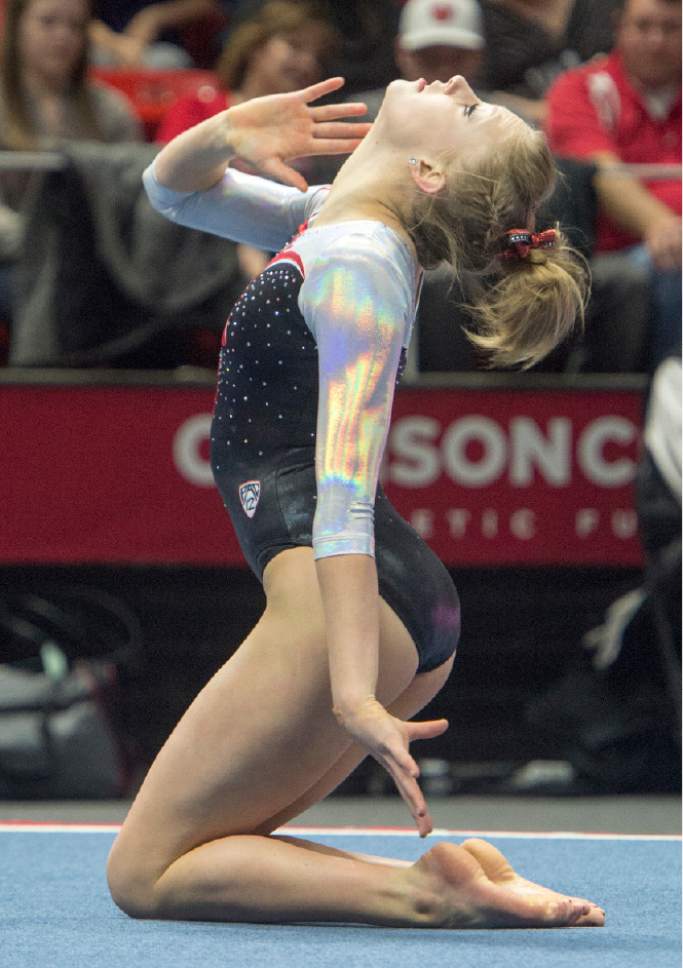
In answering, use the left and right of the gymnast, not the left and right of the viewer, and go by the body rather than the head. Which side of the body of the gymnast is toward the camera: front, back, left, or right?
left

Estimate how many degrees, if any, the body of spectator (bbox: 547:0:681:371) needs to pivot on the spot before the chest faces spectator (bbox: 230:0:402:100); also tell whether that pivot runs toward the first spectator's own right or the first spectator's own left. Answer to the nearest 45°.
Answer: approximately 135° to the first spectator's own right

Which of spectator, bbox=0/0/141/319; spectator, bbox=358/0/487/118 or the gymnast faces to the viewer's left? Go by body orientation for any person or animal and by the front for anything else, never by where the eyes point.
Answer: the gymnast

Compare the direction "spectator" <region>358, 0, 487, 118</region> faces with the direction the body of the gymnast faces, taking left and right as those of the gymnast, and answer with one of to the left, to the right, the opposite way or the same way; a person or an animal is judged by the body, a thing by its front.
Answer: to the left

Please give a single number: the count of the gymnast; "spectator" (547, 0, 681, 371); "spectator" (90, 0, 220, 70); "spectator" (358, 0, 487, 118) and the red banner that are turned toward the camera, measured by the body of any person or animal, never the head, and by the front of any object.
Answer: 4
